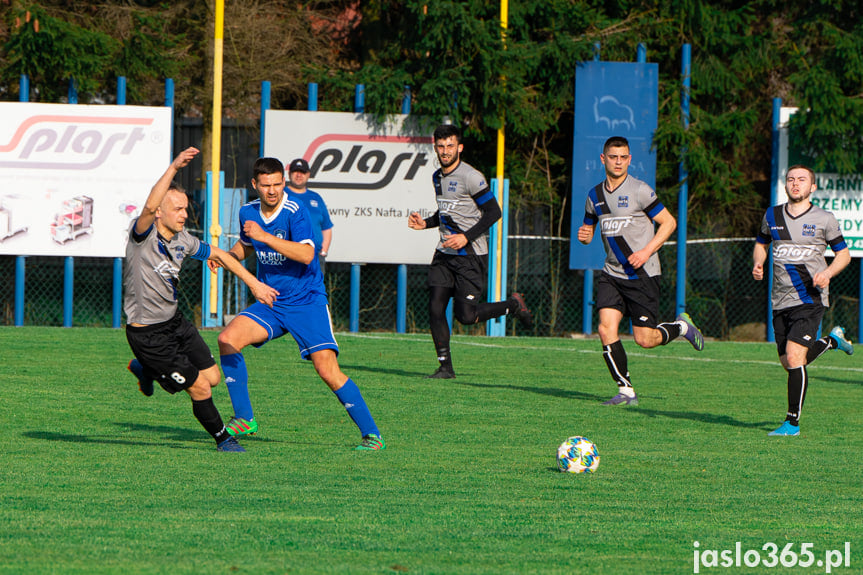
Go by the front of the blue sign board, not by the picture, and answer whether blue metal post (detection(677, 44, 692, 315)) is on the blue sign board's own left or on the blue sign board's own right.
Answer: on the blue sign board's own left

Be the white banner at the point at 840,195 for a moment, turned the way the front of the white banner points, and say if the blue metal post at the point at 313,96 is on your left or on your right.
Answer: on your right

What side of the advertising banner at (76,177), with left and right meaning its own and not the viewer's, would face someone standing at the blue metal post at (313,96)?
left

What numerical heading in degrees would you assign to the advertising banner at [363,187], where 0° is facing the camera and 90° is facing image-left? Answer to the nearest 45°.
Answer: approximately 0°

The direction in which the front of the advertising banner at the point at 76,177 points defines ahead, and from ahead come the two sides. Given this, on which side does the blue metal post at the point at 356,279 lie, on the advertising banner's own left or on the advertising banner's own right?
on the advertising banner's own left
